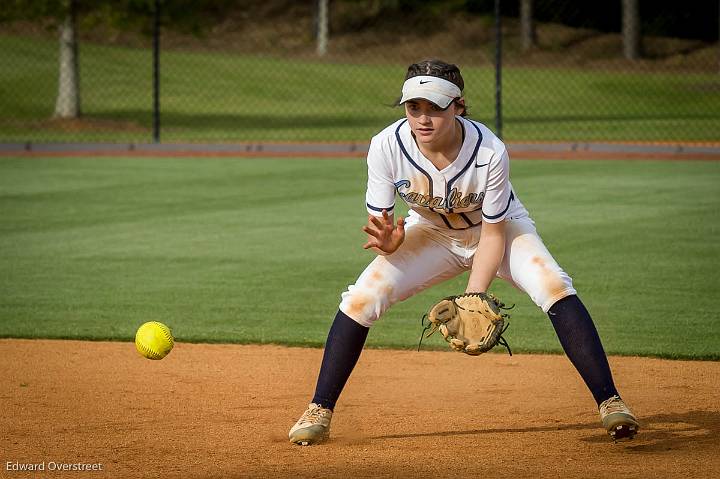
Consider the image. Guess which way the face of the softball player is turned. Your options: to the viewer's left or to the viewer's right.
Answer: to the viewer's left

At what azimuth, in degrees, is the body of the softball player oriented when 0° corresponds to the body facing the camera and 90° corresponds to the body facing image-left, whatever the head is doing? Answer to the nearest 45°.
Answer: approximately 0°

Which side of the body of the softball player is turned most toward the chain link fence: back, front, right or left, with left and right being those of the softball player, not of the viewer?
back
